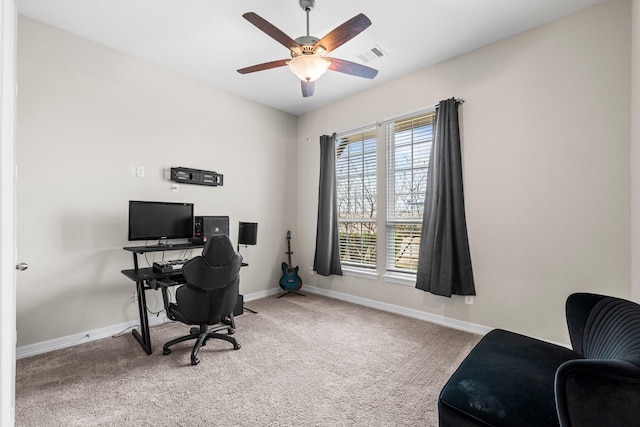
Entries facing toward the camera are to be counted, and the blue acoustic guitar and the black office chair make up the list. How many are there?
1

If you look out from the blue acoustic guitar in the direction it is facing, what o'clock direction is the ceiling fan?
The ceiling fan is roughly at 12 o'clock from the blue acoustic guitar.

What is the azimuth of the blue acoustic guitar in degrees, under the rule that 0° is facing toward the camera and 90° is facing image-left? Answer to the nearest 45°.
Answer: approximately 0°

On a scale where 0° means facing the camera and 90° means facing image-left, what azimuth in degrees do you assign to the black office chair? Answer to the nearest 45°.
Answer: approximately 135°

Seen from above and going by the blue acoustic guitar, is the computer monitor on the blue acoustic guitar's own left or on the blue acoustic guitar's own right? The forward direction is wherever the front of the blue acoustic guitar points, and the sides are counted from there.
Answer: on the blue acoustic guitar's own right

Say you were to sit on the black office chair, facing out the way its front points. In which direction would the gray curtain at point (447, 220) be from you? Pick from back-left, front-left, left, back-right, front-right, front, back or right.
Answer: back-right

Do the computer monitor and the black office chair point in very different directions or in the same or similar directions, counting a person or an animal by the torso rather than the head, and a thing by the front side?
very different directions

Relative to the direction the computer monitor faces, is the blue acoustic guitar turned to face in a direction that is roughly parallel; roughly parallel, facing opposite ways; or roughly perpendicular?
roughly parallel

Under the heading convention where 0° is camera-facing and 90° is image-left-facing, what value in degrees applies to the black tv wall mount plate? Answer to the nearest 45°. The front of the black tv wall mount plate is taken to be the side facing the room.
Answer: approximately 315°
